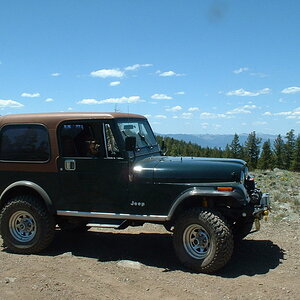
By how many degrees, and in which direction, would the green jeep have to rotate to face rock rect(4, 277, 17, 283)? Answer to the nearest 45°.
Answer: approximately 90° to its right

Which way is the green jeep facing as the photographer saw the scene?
facing the viewer and to the right of the viewer
